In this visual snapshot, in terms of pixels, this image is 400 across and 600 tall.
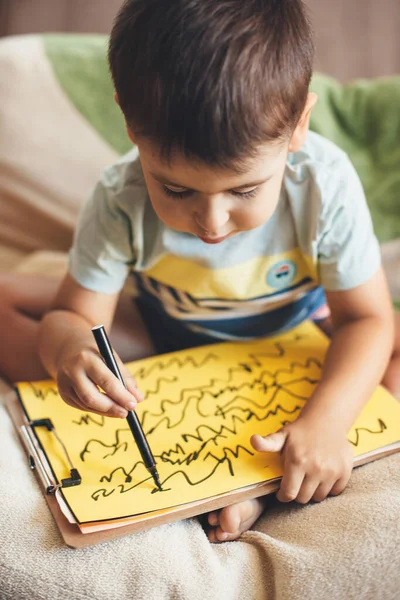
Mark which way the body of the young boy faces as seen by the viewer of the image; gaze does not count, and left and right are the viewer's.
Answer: facing the viewer
